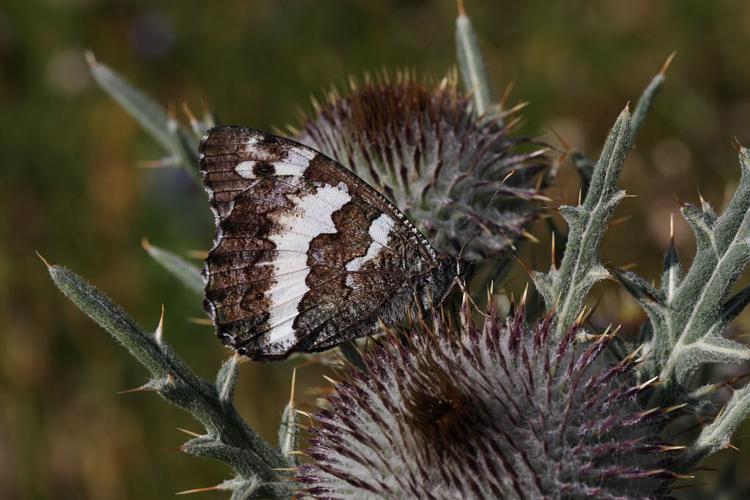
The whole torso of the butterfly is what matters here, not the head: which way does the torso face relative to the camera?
to the viewer's right
